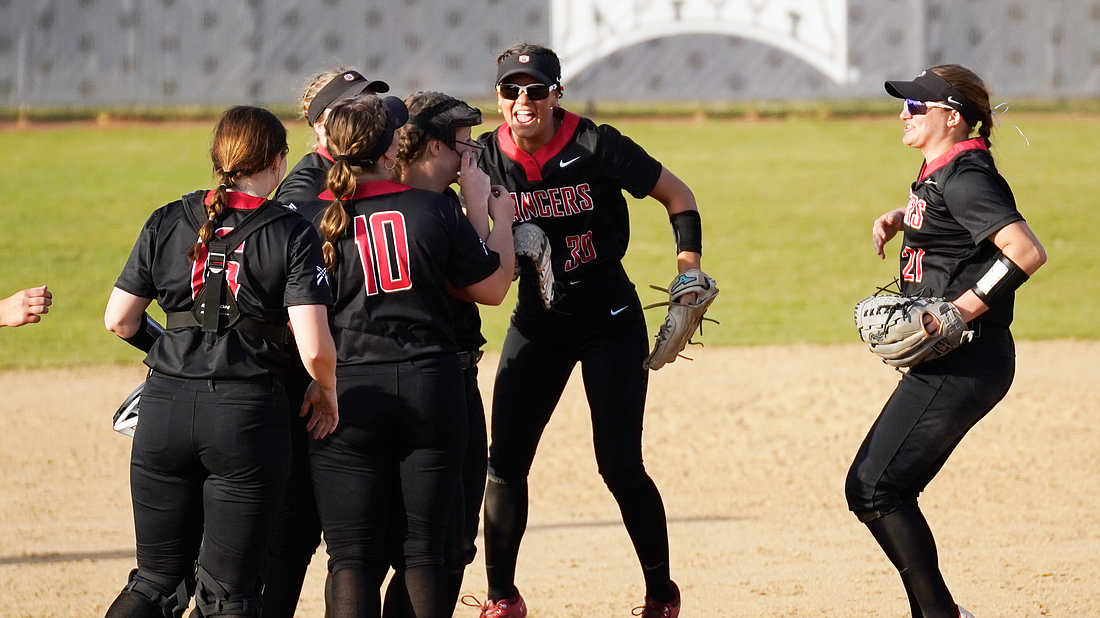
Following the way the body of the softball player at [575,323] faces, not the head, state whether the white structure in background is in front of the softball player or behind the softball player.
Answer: behind

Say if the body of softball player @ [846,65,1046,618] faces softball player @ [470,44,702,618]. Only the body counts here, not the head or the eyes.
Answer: yes

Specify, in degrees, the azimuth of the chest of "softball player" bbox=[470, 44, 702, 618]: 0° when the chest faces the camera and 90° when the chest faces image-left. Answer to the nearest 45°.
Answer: approximately 0°

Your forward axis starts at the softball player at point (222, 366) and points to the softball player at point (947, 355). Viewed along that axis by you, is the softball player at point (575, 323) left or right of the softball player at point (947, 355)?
left

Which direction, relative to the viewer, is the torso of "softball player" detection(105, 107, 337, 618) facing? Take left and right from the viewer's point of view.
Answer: facing away from the viewer

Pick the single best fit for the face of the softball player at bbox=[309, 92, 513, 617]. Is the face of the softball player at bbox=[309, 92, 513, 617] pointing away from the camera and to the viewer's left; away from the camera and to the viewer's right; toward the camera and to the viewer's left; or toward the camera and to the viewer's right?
away from the camera and to the viewer's right

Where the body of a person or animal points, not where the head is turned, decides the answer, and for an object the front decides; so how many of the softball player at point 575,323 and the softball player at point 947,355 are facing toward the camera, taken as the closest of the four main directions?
1

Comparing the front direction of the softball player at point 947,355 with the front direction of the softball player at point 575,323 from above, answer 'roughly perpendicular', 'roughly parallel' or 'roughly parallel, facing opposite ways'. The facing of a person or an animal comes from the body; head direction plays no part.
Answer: roughly perpendicular

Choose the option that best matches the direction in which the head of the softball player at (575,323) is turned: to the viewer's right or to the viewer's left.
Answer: to the viewer's left

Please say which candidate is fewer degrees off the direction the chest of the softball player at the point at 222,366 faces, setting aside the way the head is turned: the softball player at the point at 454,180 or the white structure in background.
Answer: the white structure in background

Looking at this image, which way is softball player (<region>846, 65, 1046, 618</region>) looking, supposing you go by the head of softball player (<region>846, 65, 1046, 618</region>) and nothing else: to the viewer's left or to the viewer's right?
to the viewer's left

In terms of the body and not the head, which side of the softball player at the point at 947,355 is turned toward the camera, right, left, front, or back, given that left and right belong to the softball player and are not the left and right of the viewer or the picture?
left
